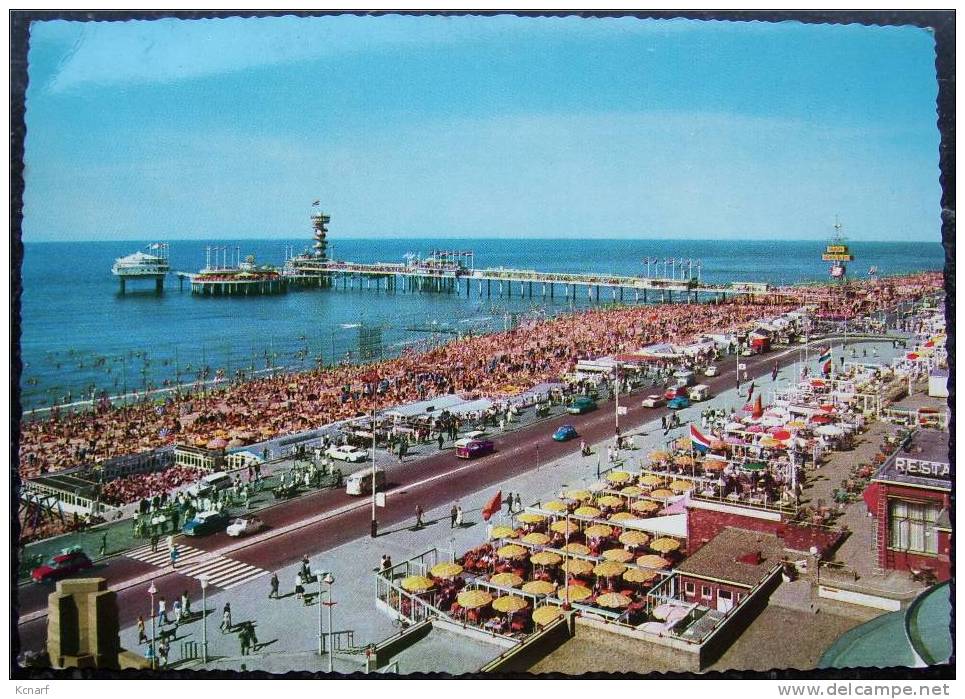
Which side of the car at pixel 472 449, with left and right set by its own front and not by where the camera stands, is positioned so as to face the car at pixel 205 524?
front

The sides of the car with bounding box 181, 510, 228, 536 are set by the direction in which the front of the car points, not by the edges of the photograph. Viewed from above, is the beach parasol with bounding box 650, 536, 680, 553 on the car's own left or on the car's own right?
on the car's own left

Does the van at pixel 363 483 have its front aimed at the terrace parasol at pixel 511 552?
no

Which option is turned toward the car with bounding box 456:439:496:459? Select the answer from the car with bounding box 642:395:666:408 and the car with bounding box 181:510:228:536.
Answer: the car with bounding box 642:395:666:408

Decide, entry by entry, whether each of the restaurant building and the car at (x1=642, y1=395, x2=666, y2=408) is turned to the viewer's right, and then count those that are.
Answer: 0

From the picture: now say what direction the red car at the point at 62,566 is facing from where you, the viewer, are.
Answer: facing the viewer and to the left of the viewer

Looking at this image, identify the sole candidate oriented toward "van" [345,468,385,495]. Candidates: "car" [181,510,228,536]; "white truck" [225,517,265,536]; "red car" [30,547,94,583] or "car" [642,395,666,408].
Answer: "car" [642,395,666,408]

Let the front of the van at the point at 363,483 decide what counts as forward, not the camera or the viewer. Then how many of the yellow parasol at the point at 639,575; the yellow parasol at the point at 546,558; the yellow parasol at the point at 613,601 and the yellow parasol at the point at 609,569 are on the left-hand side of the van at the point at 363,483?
4

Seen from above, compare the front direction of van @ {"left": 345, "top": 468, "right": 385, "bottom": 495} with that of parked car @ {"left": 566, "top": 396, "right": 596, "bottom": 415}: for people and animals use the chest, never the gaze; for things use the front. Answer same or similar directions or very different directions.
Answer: same or similar directions

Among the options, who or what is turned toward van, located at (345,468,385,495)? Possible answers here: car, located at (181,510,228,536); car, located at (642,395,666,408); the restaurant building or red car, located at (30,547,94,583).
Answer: car, located at (642,395,666,408)
